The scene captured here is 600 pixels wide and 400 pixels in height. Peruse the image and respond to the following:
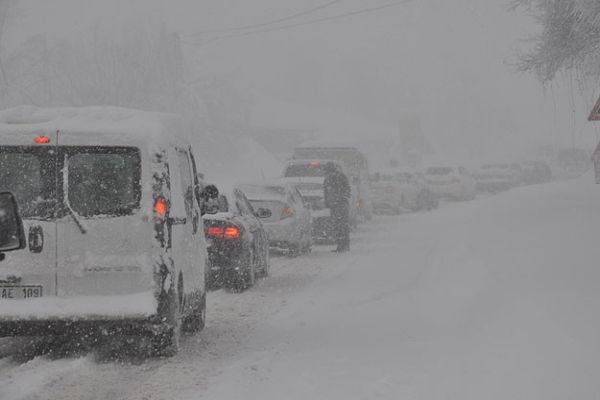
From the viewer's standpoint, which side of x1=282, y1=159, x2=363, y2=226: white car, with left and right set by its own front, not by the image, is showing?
back

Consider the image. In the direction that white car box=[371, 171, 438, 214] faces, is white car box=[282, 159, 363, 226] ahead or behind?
behind

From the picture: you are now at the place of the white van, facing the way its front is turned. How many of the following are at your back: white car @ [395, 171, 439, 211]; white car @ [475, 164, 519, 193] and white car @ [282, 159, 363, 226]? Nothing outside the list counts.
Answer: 0

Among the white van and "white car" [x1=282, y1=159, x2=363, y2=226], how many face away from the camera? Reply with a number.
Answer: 2

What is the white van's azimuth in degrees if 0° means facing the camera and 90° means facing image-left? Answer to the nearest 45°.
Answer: approximately 180°

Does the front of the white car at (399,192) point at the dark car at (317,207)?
no

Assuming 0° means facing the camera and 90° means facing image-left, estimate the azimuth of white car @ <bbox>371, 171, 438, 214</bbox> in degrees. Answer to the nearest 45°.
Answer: approximately 225°

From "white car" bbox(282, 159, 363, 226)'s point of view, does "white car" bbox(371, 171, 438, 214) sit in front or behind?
in front

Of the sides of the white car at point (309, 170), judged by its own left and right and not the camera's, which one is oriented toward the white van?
back

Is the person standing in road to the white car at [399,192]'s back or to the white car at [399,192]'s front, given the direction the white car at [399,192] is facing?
to the back

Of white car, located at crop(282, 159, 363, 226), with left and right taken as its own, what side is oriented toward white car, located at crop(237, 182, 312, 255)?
back

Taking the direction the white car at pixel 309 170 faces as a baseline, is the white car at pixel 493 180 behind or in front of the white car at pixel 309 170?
in front
